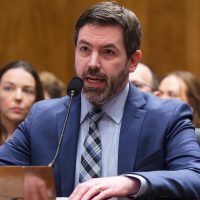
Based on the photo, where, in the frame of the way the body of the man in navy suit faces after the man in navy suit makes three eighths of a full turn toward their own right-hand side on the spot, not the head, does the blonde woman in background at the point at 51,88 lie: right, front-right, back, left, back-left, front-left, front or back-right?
front

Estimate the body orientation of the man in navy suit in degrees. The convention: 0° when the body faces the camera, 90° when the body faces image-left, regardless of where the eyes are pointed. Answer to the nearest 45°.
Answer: approximately 45°

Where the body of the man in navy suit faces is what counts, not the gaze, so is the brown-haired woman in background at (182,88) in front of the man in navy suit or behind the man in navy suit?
behind
